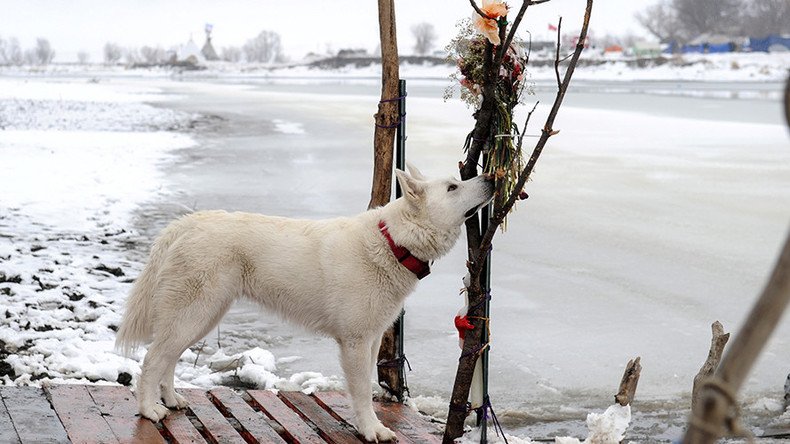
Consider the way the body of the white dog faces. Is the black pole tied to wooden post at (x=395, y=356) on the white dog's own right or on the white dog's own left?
on the white dog's own left

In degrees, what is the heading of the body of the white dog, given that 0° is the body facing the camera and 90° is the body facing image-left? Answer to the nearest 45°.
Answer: approximately 270°

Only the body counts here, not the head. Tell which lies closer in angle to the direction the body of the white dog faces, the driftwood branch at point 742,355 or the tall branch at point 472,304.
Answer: the tall branch

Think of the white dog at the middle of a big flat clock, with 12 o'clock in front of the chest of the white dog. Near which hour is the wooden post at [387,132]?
The wooden post is roughly at 10 o'clock from the white dog.

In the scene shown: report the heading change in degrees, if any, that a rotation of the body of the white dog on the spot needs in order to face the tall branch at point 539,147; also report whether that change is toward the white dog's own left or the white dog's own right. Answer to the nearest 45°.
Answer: approximately 45° to the white dog's own right

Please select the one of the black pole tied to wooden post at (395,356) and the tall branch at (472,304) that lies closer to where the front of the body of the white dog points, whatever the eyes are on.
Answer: the tall branch

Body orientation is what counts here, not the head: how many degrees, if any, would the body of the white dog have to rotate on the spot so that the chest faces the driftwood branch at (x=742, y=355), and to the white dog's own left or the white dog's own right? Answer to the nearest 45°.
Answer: approximately 90° to the white dog's own right

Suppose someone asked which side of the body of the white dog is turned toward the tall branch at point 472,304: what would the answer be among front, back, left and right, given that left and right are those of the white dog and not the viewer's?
front
